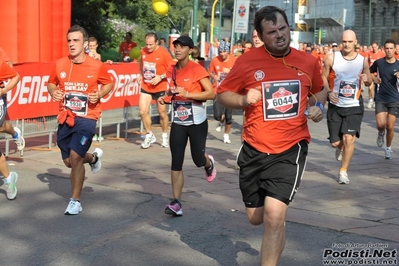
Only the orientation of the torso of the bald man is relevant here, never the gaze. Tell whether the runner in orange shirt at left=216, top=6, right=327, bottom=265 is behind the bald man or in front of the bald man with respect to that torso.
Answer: in front

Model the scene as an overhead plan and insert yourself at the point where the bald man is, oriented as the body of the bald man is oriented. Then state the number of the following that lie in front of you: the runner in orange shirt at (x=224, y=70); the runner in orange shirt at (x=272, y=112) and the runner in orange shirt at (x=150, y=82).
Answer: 1

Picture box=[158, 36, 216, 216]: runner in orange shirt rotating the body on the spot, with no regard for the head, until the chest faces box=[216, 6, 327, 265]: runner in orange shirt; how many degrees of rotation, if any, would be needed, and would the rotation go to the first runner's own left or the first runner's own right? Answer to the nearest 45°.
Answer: approximately 45° to the first runner's own left

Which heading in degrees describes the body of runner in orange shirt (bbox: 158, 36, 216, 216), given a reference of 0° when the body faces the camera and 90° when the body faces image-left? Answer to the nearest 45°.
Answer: approximately 45°

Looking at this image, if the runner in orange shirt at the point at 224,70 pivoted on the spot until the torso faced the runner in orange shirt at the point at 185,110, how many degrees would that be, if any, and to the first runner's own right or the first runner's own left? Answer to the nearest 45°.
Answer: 0° — they already face them

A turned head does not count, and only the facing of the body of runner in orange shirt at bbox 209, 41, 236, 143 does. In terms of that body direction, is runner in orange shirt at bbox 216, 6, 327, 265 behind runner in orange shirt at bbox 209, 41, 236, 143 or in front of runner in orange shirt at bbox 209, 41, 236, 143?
in front

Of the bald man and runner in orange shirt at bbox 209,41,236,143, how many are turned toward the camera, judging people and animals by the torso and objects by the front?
2

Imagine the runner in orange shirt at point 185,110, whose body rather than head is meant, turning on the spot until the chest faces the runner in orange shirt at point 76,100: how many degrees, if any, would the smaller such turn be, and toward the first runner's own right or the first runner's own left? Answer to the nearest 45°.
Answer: approximately 45° to the first runner's own right

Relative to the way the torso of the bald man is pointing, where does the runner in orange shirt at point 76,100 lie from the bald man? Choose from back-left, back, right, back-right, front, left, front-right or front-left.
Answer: front-right
